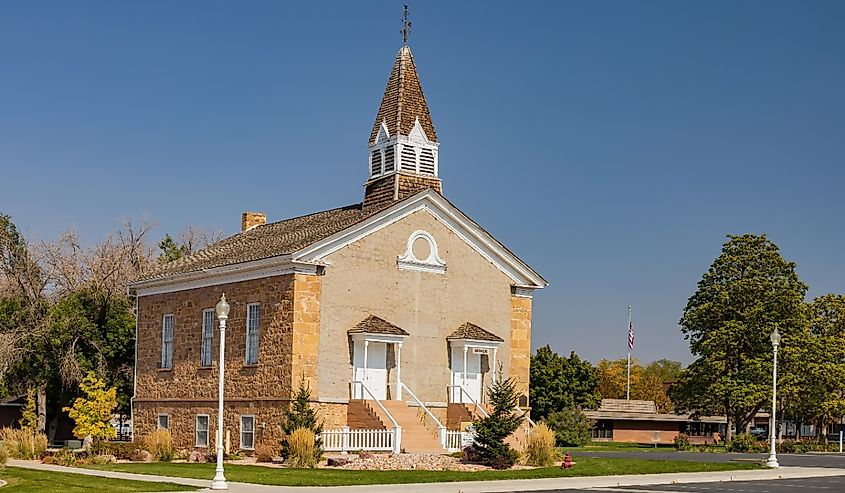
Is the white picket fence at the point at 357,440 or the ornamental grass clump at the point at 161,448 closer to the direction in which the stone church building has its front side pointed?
the white picket fence

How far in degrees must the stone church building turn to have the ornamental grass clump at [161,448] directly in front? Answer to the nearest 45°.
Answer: approximately 90° to its right

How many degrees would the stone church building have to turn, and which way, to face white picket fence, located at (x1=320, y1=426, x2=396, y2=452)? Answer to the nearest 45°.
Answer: approximately 45° to its right

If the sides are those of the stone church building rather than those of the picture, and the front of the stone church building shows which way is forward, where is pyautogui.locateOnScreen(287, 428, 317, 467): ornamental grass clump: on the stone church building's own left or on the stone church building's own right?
on the stone church building's own right

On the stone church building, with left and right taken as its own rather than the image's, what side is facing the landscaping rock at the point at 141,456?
right

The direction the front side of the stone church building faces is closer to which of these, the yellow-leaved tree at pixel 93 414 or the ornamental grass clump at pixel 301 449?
the ornamental grass clump

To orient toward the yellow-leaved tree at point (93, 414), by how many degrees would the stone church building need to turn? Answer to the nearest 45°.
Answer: approximately 135° to its right

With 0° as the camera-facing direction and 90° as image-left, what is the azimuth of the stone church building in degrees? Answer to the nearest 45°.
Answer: approximately 315°

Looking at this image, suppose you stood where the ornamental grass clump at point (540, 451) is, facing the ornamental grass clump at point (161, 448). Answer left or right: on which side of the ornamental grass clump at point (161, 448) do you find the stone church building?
right

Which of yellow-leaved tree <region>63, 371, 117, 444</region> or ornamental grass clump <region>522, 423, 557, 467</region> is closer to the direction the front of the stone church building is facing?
the ornamental grass clump
